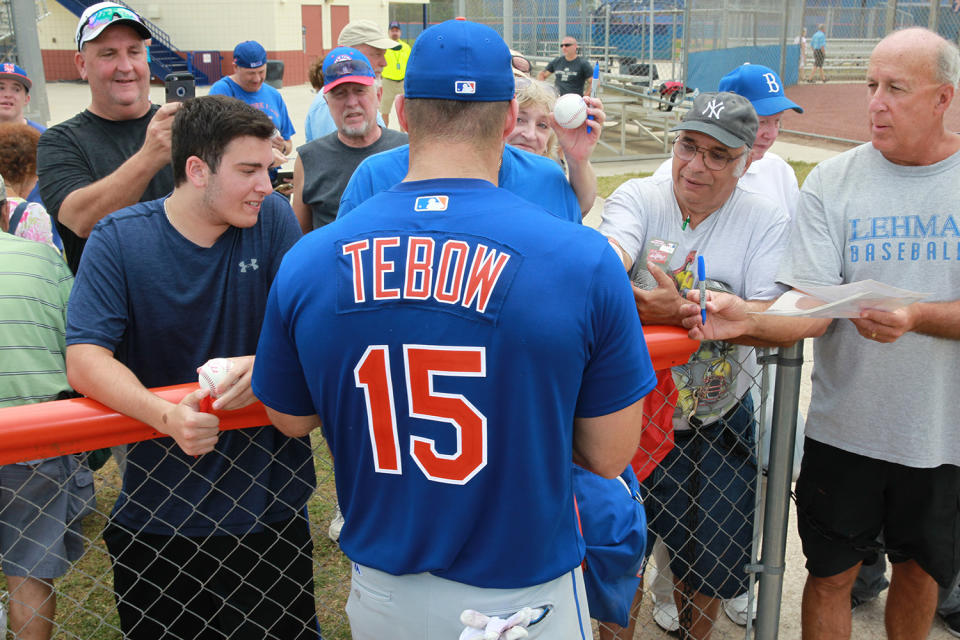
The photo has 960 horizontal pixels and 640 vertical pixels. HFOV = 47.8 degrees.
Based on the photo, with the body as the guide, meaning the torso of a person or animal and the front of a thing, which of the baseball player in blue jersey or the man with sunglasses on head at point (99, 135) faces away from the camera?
the baseball player in blue jersey

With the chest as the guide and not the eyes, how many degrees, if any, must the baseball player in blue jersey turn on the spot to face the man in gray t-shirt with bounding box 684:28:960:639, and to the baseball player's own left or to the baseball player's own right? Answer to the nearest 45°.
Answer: approximately 45° to the baseball player's own right

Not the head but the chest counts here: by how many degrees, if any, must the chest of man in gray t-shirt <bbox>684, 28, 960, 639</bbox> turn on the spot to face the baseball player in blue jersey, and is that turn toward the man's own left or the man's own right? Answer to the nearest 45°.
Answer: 0° — they already face them

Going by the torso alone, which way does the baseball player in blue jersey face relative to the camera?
away from the camera

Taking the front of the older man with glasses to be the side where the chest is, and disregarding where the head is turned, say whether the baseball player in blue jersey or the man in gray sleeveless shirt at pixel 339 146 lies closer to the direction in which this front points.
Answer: the baseball player in blue jersey

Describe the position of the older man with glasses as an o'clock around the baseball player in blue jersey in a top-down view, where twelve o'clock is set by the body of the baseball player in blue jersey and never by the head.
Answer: The older man with glasses is roughly at 1 o'clock from the baseball player in blue jersey.

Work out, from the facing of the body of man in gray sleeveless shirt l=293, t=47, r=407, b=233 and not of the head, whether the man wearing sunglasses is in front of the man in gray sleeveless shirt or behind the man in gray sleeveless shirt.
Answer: behind

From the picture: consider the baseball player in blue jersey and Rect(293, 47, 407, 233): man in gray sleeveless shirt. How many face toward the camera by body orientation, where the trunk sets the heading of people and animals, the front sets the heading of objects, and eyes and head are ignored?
1

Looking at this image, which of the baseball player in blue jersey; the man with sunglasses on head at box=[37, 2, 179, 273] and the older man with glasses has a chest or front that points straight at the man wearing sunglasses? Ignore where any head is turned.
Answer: the baseball player in blue jersey

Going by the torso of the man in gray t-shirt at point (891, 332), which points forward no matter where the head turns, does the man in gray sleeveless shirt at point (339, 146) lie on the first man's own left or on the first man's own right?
on the first man's own right

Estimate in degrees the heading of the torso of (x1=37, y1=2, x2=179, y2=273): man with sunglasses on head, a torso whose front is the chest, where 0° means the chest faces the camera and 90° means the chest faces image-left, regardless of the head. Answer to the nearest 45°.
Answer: approximately 315°

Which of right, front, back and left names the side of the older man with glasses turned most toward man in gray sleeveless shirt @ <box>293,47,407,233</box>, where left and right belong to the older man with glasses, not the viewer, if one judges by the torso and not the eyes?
right

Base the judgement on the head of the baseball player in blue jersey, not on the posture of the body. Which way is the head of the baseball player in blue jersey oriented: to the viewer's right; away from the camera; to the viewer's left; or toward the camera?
away from the camera
